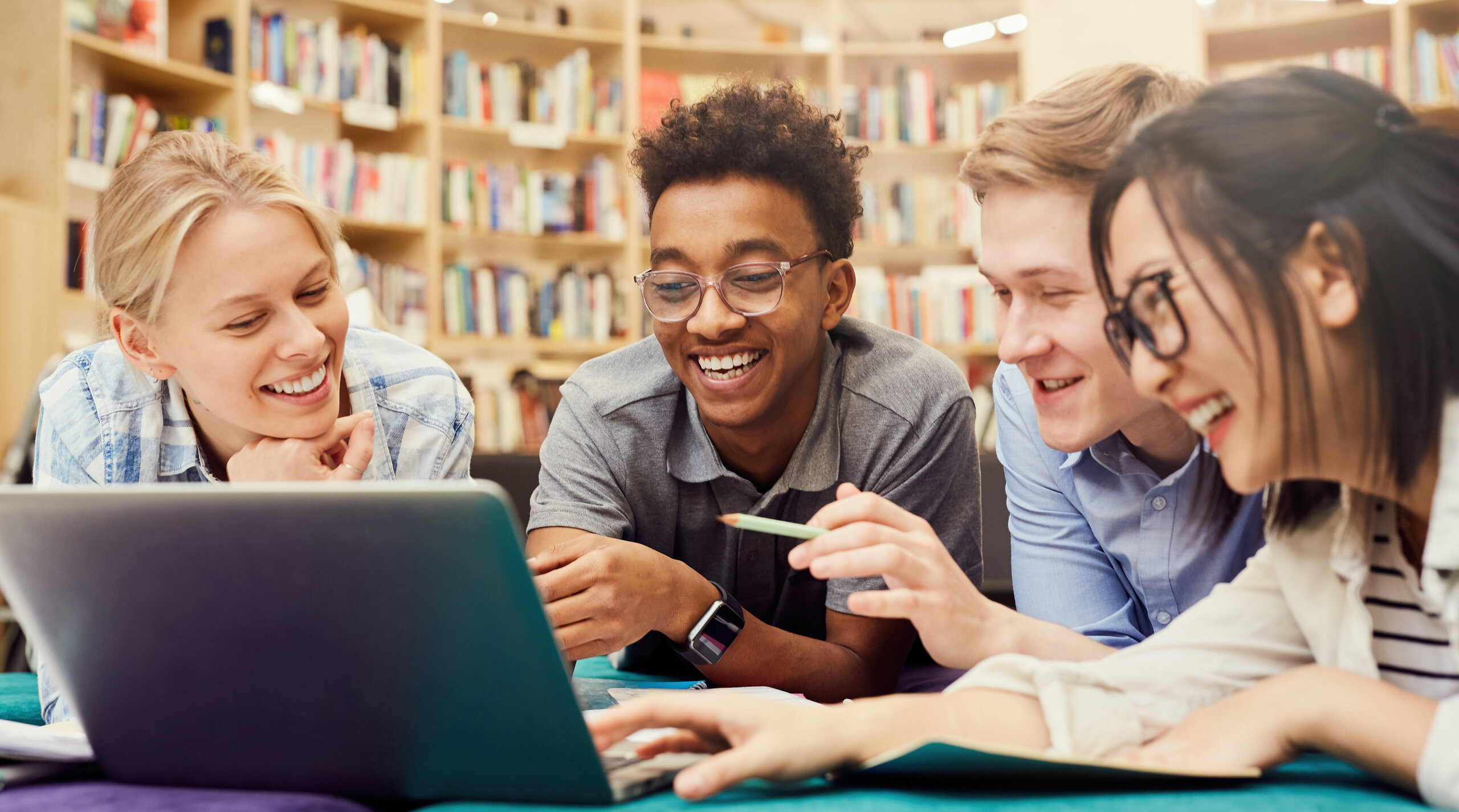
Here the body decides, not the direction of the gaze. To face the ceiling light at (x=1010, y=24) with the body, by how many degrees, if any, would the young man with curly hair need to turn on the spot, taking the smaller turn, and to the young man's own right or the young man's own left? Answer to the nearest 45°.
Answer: approximately 180°

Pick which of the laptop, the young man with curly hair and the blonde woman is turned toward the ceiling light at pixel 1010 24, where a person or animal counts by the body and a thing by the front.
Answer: the laptop

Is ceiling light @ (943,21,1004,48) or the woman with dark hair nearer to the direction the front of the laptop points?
the ceiling light

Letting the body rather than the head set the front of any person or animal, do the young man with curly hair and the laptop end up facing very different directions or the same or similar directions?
very different directions

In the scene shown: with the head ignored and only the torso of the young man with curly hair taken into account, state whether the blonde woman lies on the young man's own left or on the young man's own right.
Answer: on the young man's own right

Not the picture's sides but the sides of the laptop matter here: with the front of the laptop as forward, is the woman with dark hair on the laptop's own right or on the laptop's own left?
on the laptop's own right

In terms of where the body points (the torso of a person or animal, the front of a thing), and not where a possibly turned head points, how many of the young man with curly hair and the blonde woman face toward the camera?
2

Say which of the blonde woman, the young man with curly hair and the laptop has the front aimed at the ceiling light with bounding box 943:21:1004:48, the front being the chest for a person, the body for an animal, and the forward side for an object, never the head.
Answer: the laptop

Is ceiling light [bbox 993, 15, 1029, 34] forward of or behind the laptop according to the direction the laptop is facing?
forward

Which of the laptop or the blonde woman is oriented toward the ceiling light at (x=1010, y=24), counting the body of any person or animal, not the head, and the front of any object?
the laptop

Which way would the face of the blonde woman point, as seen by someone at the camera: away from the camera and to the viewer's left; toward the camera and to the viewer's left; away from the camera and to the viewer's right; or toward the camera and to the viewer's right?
toward the camera and to the viewer's right

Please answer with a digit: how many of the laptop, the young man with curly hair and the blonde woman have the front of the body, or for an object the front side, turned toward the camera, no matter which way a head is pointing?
2

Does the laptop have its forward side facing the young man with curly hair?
yes

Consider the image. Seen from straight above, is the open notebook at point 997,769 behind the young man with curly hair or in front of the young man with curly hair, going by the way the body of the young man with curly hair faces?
in front

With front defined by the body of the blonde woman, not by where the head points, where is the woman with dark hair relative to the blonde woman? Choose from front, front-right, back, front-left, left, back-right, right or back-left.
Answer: front-left

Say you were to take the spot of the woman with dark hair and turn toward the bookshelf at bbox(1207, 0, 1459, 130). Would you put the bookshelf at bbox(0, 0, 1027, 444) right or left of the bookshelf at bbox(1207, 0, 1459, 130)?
left
